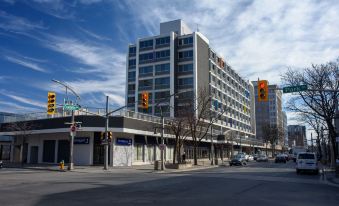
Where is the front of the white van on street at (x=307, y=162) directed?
away from the camera

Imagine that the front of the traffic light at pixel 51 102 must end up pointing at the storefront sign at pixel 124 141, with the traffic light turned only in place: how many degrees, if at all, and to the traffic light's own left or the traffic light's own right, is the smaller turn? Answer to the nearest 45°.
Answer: approximately 135° to the traffic light's own left

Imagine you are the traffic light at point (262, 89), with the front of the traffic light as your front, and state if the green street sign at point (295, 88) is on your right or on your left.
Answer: on your left

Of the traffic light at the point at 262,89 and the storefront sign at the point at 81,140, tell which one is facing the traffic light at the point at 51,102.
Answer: the storefront sign

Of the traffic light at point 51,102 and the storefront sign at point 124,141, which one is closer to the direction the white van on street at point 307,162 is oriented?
the storefront sign

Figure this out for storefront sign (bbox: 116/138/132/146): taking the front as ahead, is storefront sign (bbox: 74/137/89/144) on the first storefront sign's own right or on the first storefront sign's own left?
on the first storefront sign's own right

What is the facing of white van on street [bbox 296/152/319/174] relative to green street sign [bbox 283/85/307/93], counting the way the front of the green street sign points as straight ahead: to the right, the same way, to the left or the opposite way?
the opposite way

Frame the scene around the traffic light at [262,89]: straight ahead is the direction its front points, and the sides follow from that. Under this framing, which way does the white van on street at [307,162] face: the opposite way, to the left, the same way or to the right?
the opposite way

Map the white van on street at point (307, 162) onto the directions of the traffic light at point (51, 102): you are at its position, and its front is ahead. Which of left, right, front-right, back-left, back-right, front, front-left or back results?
left
